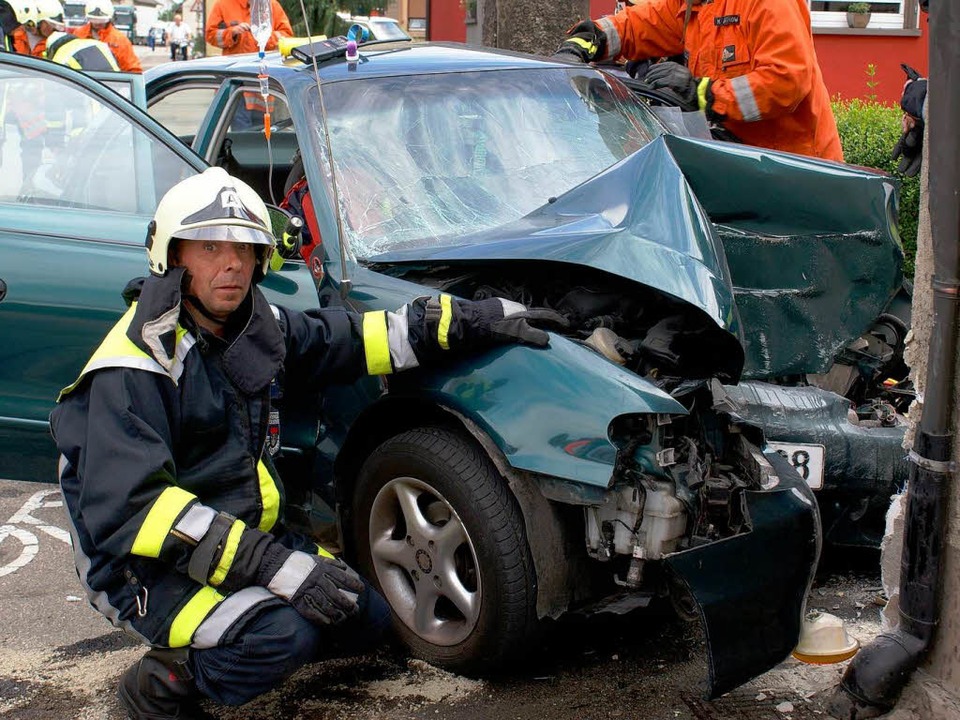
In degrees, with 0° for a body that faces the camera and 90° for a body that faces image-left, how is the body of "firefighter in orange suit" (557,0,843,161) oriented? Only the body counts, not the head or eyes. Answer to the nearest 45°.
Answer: approximately 45°

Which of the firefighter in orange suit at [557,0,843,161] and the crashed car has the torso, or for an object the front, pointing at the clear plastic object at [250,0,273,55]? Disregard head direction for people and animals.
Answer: the firefighter in orange suit

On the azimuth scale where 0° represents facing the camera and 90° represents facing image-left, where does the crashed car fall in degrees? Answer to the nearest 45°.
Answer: approximately 315°

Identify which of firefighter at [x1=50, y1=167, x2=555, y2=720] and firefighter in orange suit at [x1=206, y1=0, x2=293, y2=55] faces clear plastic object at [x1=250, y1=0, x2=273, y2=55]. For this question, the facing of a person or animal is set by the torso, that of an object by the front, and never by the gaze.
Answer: the firefighter in orange suit

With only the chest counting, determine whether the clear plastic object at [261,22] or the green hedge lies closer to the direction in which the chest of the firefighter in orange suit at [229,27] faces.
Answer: the clear plastic object

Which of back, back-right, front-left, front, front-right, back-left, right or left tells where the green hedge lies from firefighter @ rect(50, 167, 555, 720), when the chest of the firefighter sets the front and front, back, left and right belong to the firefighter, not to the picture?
left

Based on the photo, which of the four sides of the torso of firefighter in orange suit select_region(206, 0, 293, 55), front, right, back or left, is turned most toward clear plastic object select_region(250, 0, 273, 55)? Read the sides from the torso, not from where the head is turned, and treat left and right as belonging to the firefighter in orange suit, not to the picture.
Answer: front

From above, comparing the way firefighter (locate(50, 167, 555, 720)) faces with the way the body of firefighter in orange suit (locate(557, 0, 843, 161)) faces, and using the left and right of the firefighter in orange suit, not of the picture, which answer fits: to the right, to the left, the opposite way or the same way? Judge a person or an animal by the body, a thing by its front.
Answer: to the left

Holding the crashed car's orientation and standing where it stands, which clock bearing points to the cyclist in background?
The cyclist in background is roughly at 7 o'clock from the crashed car.

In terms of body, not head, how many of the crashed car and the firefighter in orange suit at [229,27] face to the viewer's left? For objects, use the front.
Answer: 0

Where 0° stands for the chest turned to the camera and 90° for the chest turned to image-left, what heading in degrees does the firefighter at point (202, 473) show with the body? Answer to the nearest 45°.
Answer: approximately 315°

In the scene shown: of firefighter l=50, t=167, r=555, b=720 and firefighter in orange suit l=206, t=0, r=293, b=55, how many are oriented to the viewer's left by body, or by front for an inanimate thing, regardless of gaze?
0

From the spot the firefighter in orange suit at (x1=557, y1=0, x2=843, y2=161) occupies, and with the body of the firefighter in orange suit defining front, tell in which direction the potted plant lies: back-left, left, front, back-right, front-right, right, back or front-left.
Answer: back-right
